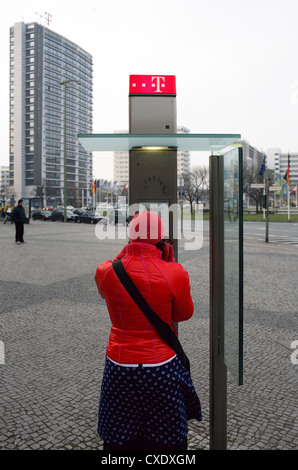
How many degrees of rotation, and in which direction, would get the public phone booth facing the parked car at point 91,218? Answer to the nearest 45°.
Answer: approximately 180°

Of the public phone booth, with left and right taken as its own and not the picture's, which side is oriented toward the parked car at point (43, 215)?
back

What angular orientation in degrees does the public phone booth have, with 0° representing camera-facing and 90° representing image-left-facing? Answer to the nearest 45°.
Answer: approximately 0°

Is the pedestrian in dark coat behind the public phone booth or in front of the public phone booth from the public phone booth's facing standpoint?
behind

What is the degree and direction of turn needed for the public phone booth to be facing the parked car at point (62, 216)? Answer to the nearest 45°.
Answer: approximately 180°

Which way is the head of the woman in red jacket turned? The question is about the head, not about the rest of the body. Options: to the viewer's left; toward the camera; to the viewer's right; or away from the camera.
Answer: away from the camera
